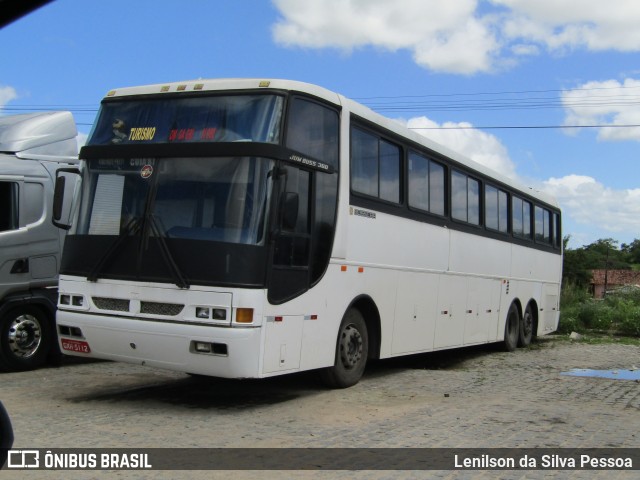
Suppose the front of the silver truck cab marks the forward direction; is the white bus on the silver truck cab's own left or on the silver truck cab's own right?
on the silver truck cab's own left

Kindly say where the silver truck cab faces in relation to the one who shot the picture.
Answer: facing the viewer and to the left of the viewer

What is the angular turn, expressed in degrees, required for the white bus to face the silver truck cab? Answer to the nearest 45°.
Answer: approximately 90° to its right

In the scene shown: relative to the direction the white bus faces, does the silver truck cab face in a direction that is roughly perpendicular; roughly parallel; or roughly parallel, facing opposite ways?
roughly parallel
